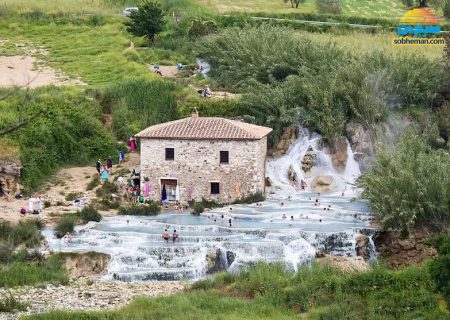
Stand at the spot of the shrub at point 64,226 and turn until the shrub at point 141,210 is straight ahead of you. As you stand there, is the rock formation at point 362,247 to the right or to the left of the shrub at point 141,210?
right

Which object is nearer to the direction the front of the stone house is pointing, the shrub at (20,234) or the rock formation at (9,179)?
the shrub

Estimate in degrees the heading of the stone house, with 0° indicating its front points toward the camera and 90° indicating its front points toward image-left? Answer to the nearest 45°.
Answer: approximately 0°

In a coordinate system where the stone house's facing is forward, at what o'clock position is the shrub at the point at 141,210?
The shrub is roughly at 2 o'clock from the stone house.

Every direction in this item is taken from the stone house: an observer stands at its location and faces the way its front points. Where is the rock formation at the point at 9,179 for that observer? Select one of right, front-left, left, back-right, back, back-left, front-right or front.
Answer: right

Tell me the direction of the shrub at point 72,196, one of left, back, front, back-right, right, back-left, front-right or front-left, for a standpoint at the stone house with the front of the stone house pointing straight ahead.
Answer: right

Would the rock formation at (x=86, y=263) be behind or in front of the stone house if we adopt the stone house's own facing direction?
in front

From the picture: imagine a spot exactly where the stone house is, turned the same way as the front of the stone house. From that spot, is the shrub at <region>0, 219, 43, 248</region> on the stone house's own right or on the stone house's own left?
on the stone house's own right

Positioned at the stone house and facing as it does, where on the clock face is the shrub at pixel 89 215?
The shrub is roughly at 2 o'clock from the stone house.

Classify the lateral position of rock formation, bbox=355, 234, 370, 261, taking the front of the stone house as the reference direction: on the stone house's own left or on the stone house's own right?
on the stone house's own left

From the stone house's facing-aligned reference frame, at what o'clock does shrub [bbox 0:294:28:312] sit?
The shrub is roughly at 1 o'clock from the stone house.
